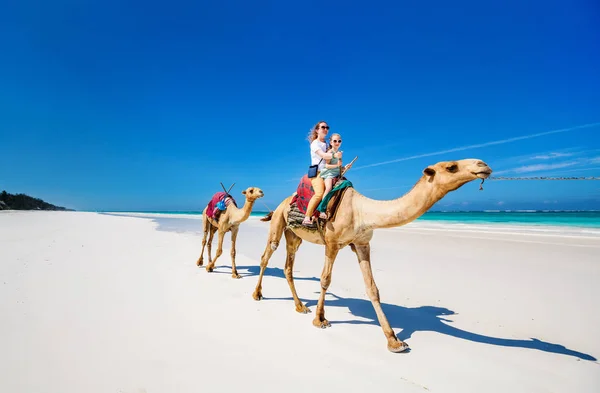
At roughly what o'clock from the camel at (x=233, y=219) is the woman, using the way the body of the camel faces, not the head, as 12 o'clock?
The woman is roughly at 1 o'clock from the camel.

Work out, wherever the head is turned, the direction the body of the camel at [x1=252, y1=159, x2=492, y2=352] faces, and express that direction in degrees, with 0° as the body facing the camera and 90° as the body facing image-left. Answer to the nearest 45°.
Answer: approximately 315°

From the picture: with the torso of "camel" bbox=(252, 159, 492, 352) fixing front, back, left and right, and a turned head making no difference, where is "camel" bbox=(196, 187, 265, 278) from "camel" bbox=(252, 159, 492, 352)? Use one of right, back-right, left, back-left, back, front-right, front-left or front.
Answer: back

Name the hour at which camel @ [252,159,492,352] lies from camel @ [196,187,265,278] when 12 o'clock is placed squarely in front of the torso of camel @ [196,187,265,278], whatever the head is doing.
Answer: camel @ [252,159,492,352] is roughly at 1 o'clock from camel @ [196,187,265,278].

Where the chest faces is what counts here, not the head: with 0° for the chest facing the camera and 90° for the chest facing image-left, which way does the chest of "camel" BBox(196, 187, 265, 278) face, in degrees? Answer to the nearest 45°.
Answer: approximately 315°
